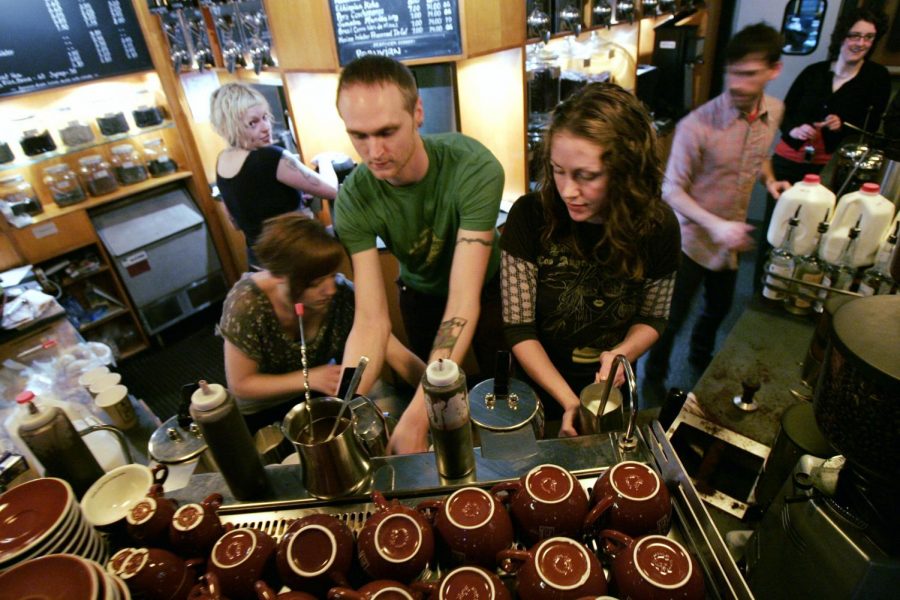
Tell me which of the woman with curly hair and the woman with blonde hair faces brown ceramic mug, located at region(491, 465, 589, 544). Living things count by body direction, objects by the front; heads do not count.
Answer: the woman with curly hair

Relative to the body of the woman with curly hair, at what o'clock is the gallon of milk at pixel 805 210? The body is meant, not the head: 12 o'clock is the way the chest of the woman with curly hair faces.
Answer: The gallon of milk is roughly at 8 o'clock from the woman with curly hair.

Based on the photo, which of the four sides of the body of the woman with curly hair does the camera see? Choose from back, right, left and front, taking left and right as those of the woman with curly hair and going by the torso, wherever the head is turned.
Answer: front

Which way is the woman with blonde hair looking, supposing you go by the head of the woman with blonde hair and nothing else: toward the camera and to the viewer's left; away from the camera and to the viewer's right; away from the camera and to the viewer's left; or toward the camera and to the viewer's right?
toward the camera and to the viewer's right

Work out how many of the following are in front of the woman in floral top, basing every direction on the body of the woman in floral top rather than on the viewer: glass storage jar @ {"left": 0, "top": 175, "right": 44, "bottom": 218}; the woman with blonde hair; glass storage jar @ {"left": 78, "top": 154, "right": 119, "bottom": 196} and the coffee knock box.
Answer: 1

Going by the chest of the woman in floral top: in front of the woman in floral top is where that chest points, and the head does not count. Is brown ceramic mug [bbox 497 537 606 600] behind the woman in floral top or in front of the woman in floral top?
in front

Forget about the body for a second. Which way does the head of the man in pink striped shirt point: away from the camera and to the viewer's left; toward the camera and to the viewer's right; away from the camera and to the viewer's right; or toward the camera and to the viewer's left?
toward the camera and to the viewer's left

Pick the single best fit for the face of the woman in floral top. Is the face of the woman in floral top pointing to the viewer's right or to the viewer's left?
to the viewer's right

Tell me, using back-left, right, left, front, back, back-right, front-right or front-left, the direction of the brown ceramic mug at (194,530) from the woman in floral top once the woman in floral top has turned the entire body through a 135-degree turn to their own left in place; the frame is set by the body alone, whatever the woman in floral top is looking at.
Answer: back

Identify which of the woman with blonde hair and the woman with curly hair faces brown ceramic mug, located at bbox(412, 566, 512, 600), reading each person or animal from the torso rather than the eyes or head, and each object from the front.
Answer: the woman with curly hair

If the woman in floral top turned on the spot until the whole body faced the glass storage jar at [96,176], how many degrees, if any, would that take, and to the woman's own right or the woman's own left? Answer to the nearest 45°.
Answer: approximately 180°
